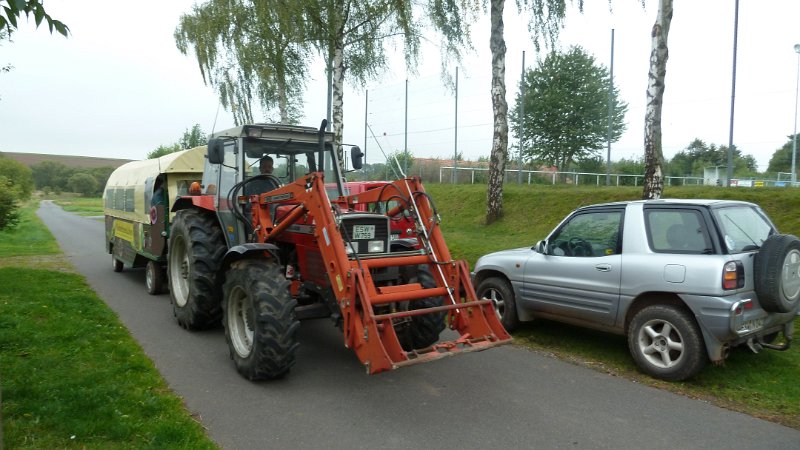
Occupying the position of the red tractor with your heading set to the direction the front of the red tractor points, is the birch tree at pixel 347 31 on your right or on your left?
on your left

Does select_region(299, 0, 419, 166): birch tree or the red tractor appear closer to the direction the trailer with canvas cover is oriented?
the red tractor

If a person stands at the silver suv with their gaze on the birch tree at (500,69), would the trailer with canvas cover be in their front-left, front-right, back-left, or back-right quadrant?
front-left

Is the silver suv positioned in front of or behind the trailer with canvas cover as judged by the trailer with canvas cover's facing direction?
in front

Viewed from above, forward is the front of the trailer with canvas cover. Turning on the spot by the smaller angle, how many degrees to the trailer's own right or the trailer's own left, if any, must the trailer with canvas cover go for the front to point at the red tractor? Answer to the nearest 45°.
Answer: approximately 45° to the trailer's own right

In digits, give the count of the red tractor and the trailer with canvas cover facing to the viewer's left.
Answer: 0

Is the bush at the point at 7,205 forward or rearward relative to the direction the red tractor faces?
rearward

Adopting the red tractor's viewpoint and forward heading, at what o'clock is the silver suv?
The silver suv is roughly at 11 o'clock from the red tractor.

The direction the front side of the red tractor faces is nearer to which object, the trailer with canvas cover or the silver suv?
the silver suv

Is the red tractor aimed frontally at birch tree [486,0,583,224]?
no

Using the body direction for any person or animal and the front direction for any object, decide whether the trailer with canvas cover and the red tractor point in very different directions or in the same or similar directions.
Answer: same or similar directions

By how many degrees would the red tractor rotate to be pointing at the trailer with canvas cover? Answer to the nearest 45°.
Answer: approximately 180°

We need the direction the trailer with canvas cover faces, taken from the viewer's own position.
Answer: facing the viewer and to the right of the viewer

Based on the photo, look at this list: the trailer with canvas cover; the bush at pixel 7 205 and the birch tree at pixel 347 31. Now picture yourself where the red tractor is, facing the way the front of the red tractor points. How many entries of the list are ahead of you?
0

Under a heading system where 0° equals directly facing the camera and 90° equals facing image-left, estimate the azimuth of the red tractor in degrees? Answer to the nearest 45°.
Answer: approximately 315°
